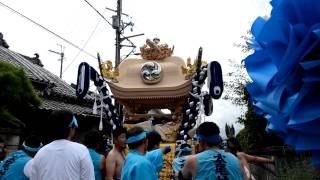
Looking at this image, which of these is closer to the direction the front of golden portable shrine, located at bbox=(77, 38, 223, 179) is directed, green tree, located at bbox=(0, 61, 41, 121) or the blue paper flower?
the blue paper flower

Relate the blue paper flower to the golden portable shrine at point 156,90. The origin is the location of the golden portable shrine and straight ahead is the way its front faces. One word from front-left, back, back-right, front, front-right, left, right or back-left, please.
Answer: front

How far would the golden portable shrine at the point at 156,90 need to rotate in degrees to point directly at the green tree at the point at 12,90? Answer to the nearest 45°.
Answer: approximately 45° to its right

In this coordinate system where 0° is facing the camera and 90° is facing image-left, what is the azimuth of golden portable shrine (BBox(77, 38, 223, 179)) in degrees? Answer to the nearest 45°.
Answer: approximately 0°

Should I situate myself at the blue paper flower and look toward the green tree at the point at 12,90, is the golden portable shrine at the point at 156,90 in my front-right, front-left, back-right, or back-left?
front-right
